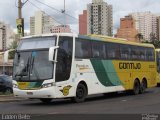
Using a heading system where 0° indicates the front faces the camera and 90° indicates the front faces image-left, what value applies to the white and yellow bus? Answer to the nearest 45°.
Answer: approximately 45°
